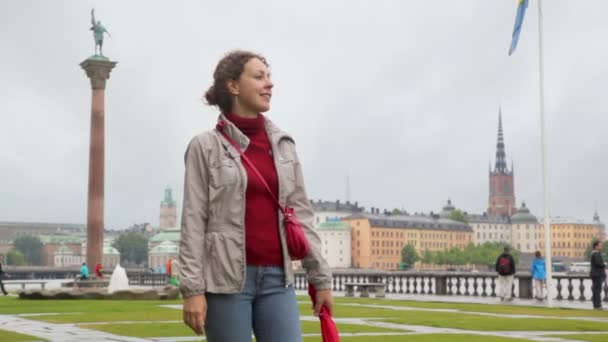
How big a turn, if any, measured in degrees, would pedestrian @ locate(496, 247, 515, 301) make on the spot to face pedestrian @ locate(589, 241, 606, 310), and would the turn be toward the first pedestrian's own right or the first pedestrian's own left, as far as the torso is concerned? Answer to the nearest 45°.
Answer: approximately 135° to the first pedestrian's own right

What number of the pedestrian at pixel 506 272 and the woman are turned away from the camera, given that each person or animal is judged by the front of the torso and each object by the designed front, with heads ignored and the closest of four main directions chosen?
1

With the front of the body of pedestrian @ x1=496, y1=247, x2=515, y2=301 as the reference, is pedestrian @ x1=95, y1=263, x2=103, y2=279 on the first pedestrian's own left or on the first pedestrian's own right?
on the first pedestrian's own left

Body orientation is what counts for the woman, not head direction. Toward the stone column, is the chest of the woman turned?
no

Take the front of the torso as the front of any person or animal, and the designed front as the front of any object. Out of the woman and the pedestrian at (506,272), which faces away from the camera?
the pedestrian

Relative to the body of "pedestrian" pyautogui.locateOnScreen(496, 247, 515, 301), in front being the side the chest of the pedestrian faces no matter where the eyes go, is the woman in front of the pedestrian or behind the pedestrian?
behind

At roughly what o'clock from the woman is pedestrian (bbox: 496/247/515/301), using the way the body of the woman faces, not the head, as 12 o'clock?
The pedestrian is roughly at 8 o'clock from the woman.

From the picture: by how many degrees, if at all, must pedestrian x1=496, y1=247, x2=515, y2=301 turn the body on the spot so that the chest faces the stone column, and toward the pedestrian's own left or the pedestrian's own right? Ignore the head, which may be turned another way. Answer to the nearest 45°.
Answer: approximately 45° to the pedestrian's own left

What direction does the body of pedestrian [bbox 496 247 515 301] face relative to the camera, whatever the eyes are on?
away from the camera
